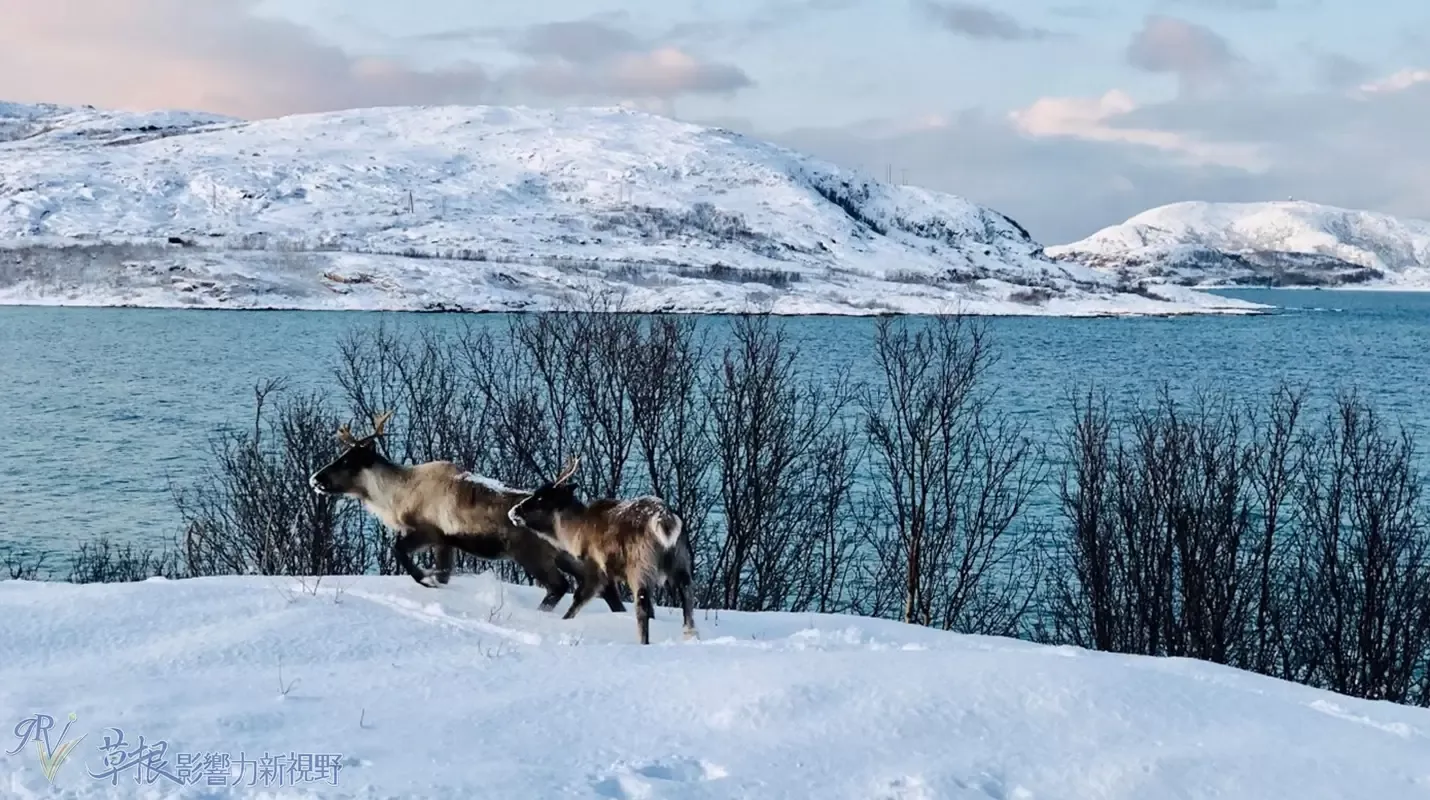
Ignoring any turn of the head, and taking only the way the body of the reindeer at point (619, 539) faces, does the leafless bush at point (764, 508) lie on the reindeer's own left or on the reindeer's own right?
on the reindeer's own right

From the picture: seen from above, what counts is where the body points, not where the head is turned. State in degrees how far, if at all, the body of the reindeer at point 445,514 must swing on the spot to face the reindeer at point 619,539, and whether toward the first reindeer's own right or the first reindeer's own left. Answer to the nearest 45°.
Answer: approximately 135° to the first reindeer's own left

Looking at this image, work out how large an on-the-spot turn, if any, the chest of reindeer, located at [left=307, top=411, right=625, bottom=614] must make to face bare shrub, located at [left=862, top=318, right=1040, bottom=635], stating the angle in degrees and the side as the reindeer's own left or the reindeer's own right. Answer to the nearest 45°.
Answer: approximately 135° to the reindeer's own right

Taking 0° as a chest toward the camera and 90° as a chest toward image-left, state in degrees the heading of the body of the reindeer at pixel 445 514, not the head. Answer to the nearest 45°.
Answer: approximately 90°

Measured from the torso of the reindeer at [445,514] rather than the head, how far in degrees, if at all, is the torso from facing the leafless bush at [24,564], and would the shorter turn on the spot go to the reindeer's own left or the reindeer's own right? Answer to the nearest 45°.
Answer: approximately 45° to the reindeer's own right

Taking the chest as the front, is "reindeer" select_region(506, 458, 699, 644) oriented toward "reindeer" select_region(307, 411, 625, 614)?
yes

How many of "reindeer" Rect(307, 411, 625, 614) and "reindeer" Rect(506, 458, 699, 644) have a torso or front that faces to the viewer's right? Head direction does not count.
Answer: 0

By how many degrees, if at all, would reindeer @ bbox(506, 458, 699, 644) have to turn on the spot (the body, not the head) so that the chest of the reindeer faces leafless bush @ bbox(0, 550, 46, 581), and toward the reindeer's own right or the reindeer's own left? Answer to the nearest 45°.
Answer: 0° — it already faces it

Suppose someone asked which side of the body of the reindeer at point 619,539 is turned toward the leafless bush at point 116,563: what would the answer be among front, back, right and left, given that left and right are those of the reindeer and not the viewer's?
front

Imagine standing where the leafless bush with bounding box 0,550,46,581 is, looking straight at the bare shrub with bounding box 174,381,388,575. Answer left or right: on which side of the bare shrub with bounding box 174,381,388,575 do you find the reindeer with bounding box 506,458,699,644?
right

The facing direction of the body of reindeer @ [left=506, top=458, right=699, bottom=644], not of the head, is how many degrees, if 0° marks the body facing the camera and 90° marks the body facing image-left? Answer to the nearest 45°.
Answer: approximately 135°
